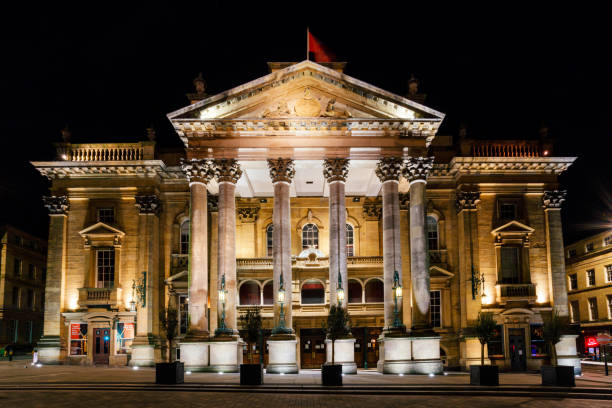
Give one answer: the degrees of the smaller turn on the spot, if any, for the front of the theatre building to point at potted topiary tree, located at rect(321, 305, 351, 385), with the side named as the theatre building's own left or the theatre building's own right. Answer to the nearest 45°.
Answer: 0° — it already faces it

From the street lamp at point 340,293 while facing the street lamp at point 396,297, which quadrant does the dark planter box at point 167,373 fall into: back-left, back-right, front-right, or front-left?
back-right

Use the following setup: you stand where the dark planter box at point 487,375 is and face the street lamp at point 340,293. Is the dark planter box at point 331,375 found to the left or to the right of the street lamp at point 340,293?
left

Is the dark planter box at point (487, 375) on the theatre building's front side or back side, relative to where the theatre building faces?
on the front side

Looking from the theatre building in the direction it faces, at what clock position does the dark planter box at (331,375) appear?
The dark planter box is roughly at 12 o'clock from the theatre building.

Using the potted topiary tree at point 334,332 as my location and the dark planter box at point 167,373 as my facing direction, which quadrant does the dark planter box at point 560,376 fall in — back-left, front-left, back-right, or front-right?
back-left

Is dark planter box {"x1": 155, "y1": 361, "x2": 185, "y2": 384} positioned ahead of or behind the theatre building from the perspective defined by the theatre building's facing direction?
ahead

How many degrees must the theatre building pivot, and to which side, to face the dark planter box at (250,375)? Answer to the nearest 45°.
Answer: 0° — it already faces it

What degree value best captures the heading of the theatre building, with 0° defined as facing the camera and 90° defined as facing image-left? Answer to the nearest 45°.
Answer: approximately 0°

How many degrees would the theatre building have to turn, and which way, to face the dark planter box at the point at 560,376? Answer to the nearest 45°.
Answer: approximately 45° to its left
